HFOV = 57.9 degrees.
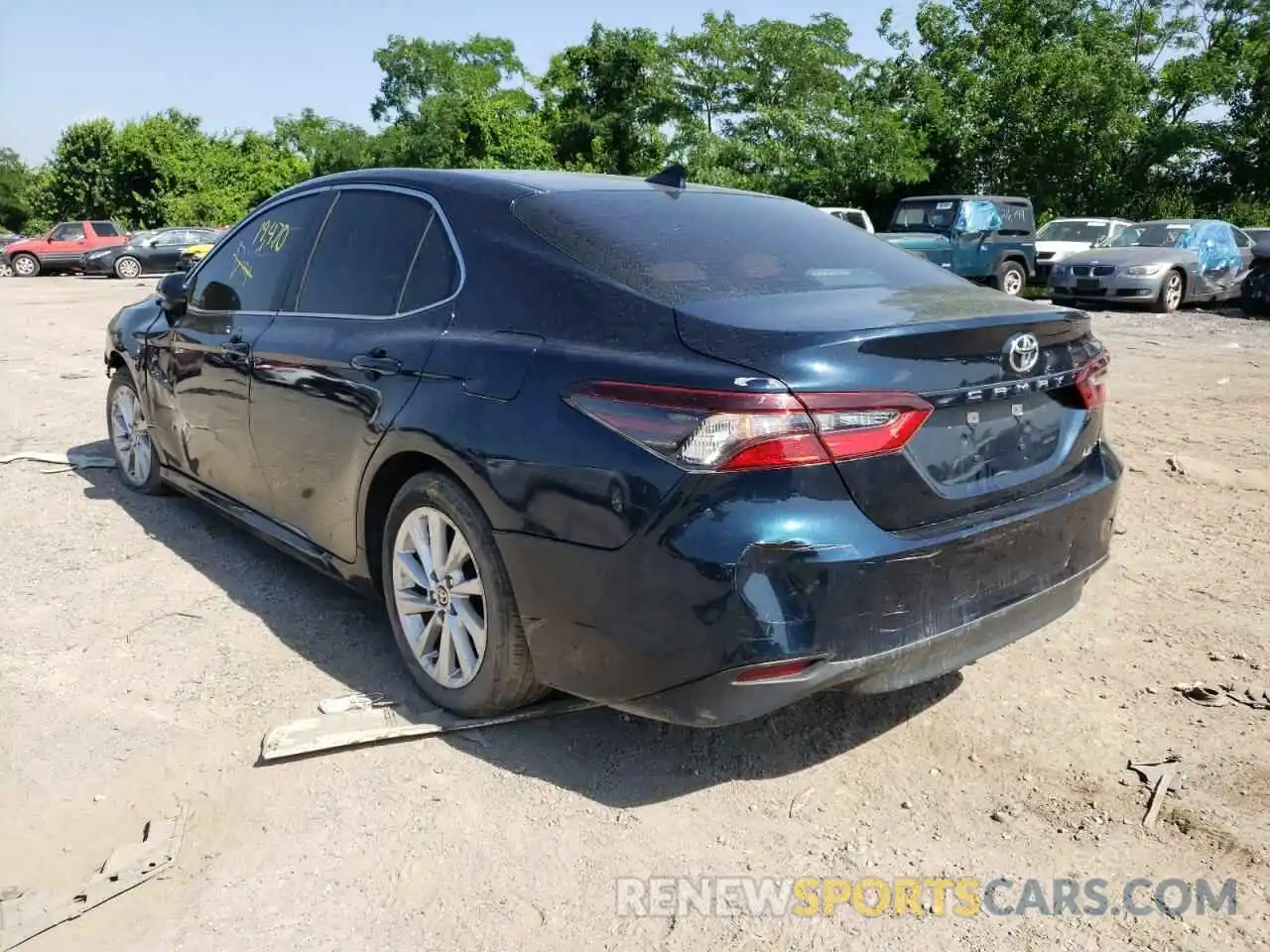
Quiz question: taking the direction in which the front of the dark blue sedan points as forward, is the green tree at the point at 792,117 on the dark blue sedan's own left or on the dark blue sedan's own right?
on the dark blue sedan's own right

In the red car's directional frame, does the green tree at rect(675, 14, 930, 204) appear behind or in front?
behind

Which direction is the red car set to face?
to the viewer's left

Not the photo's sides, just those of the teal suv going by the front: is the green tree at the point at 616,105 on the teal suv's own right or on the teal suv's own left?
on the teal suv's own right

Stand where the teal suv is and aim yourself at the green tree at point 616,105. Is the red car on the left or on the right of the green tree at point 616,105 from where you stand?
left

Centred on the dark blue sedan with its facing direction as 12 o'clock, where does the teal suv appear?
The teal suv is roughly at 2 o'clock from the dark blue sedan.

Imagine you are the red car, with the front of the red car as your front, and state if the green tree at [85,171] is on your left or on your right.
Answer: on your right

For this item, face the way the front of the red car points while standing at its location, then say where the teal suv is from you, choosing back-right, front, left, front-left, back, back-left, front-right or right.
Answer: back-left

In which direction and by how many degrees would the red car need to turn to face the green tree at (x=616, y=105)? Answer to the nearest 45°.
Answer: approximately 180°

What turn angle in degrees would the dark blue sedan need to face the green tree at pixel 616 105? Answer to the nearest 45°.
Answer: approximately 45° to its right

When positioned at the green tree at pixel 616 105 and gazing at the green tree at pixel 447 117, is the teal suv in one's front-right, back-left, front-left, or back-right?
back-left
